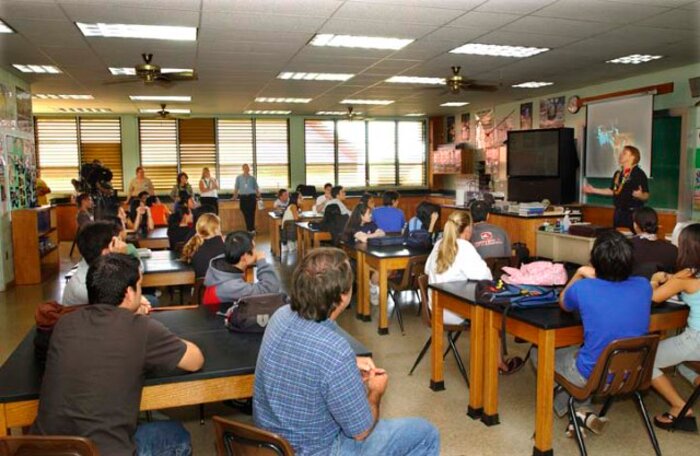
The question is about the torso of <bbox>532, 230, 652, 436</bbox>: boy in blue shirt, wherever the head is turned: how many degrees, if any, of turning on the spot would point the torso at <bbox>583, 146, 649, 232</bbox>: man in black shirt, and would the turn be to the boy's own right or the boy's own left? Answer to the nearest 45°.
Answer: approximately 45° to the boy's own right

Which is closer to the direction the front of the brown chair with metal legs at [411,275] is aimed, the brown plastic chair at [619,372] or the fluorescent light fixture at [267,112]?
the fluorescent light fixture

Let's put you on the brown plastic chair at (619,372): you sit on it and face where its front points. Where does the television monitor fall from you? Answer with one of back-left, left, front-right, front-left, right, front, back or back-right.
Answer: front-right

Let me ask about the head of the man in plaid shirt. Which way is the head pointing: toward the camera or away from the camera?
away from the camera

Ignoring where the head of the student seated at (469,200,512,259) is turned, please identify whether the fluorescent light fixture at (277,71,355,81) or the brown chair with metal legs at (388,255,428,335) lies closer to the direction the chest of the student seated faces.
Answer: the fluorescent light fixture

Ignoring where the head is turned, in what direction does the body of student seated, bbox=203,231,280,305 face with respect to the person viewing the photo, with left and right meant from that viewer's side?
facing away from the viewer and to the right of the viewer

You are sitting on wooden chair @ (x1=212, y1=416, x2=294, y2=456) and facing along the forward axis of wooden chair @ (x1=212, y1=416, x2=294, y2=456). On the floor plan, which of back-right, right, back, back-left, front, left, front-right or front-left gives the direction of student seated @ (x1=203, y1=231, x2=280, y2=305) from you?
front-left

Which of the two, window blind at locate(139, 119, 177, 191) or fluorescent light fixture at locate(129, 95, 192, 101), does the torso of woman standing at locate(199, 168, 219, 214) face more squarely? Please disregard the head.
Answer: the fluorescent light fixture

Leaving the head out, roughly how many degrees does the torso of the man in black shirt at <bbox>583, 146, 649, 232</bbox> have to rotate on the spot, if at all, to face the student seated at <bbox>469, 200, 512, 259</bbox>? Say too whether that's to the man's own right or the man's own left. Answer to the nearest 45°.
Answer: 0° — they already face them

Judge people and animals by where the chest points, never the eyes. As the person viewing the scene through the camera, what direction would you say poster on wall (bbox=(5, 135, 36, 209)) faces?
facing the viewer and to the right of the viewer

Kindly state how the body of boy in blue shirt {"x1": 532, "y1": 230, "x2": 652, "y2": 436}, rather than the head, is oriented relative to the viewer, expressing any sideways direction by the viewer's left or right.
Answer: facing away from the viewer and to the left of the viewer

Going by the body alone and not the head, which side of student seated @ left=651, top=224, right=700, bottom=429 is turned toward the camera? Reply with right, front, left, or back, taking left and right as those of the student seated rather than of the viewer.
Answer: left

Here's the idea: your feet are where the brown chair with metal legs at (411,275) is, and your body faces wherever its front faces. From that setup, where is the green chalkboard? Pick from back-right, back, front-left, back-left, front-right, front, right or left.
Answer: right
